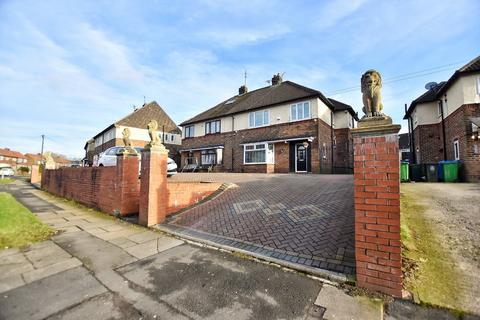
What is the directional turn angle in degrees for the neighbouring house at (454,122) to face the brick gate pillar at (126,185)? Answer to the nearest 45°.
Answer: approximately 45° to its right

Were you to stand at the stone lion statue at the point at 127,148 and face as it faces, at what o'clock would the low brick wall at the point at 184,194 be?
The low brick wall is roughly at 8 o'clock from the stone lion statue.

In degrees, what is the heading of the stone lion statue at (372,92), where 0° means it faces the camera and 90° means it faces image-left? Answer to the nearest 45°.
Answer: approximately 0°

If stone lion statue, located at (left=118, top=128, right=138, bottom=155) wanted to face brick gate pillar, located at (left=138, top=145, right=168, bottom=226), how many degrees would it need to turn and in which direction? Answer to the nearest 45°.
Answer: approximately 90° to its left

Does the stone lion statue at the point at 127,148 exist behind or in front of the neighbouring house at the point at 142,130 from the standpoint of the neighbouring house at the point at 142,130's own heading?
in front

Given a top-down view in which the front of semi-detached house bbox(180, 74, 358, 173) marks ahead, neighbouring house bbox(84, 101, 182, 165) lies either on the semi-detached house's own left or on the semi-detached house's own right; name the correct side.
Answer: on the semi-detached house's own right

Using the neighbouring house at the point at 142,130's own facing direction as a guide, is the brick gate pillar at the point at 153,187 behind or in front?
in front

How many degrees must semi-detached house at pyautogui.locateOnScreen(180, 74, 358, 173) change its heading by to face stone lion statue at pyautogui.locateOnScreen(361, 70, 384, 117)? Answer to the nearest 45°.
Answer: approximately 45° to its left

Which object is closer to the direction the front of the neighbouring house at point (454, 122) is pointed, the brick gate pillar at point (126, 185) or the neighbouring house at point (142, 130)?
the brick gate pillar

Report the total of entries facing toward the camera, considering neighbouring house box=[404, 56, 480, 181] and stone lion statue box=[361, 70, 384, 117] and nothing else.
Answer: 2

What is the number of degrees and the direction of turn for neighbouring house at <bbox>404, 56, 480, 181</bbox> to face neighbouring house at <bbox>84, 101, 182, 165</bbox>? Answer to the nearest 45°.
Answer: approximately 90° to its right

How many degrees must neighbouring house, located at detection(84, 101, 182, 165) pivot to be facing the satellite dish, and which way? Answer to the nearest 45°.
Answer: approximately 90° to its left

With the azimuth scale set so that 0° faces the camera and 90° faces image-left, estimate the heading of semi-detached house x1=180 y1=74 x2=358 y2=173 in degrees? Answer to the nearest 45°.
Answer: approximately 45°
